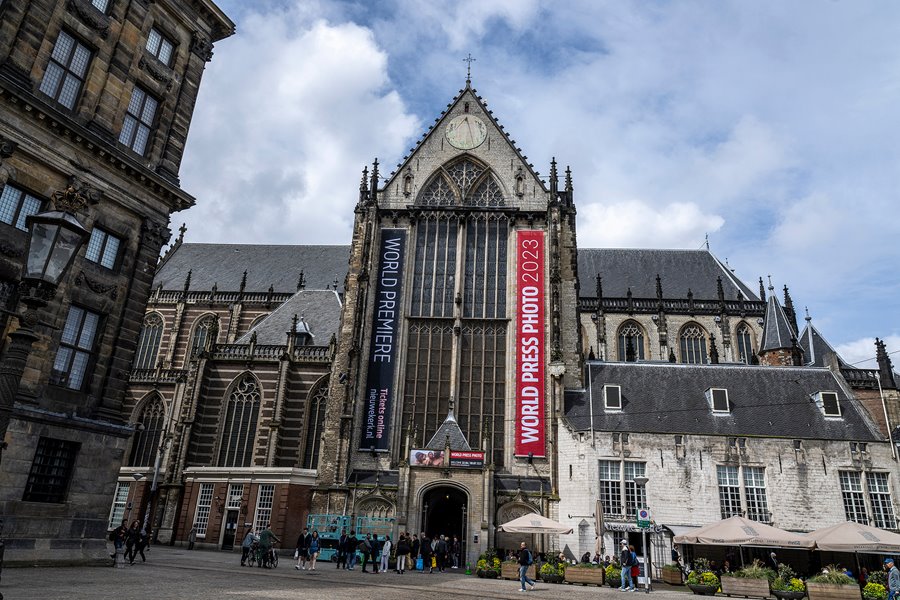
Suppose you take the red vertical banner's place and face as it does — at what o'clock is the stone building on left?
The stone building on left is roughly at 1 o'clock from the red vertical banner.

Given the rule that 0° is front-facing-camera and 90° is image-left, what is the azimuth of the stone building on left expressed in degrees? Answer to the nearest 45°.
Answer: approximately 315°

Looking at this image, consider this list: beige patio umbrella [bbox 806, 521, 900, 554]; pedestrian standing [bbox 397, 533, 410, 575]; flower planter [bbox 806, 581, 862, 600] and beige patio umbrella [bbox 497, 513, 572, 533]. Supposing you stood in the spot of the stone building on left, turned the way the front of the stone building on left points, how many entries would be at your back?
0

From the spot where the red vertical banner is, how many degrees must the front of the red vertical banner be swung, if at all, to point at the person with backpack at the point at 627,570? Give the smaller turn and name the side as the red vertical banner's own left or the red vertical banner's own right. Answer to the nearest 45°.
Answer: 0° — it already faces them

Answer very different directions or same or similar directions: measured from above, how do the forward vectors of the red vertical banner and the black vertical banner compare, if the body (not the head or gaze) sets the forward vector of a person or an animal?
same or similar directions

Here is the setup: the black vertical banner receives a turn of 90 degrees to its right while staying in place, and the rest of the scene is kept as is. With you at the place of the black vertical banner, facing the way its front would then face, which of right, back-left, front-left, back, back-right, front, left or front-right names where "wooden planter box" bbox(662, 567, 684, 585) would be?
back-left

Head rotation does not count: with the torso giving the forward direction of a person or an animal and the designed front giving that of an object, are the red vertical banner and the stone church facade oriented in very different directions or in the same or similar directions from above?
same or similar directions

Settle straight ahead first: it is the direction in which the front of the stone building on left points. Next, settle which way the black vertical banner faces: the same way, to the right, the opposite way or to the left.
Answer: to the right

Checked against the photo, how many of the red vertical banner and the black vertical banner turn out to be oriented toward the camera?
2

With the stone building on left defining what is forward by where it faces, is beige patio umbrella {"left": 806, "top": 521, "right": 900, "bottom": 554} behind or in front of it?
in front

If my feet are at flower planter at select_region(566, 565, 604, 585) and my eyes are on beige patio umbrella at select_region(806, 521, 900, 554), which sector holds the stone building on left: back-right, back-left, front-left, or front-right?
back-right

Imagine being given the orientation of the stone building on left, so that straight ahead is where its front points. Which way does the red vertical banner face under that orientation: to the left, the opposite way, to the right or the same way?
to the right

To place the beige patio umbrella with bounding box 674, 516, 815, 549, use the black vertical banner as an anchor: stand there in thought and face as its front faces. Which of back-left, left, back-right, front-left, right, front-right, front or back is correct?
front-left

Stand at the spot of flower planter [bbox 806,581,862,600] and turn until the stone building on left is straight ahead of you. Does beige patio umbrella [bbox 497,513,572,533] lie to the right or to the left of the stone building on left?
right

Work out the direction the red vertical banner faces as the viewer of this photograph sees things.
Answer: facing the viewer

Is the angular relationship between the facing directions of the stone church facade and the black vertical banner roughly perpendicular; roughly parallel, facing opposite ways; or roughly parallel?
roughly parallel

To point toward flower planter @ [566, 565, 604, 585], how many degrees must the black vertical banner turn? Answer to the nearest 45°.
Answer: approximately 45° to its left
